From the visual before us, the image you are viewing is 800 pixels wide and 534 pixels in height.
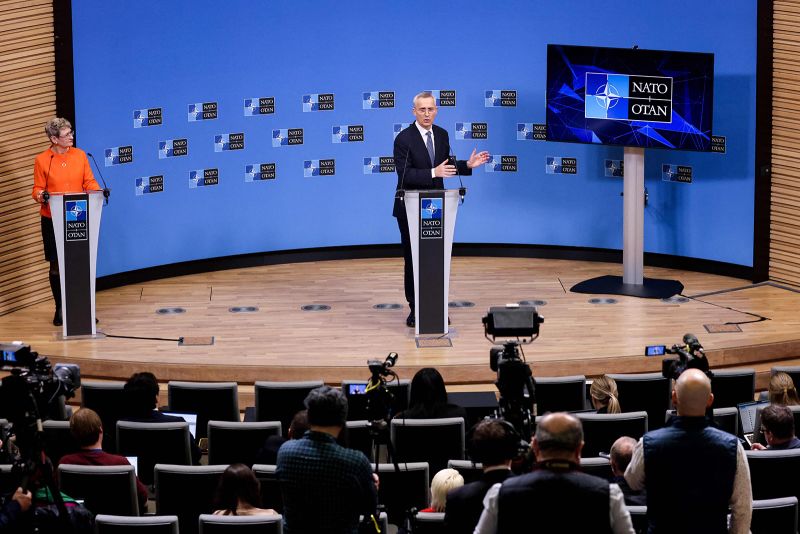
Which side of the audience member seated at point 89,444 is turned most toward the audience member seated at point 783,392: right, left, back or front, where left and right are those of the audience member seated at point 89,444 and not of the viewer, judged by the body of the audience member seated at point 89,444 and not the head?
right

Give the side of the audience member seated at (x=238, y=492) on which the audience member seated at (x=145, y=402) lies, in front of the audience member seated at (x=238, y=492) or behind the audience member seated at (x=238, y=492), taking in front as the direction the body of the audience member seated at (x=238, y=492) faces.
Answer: in front

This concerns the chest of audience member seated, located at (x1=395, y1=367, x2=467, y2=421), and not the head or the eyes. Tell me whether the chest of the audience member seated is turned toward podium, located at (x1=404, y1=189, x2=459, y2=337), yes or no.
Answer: yes

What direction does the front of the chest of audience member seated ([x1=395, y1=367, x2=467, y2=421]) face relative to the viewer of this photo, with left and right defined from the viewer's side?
facing away from the viewer

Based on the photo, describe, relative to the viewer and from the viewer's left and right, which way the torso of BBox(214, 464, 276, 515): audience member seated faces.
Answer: facing away from the viewer

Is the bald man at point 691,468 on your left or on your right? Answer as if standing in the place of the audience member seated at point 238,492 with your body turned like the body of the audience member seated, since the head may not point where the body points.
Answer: on your right

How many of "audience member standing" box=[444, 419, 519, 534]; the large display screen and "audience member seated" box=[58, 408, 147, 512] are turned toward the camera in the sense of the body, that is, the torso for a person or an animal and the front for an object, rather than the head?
1

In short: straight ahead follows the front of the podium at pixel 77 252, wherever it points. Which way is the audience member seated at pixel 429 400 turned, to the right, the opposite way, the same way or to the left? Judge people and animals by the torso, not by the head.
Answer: the opposite way

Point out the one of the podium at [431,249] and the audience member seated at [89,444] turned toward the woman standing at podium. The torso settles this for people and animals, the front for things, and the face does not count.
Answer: the audience member seated

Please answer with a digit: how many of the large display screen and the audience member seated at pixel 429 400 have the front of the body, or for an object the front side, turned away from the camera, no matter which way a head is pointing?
1

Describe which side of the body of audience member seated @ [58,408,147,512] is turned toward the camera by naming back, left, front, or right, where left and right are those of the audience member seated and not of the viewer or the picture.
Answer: back

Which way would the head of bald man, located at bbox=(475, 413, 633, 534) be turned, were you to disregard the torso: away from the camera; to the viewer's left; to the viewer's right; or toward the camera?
away from the camera

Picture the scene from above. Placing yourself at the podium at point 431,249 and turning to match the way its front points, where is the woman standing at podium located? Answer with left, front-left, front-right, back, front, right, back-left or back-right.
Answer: right

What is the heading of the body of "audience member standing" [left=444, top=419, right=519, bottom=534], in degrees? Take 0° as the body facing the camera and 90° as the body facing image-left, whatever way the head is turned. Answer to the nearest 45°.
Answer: approximately 180°

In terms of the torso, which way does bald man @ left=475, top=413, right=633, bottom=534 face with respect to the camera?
away from the camera

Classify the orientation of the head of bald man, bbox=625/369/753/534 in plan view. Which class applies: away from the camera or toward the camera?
away from the camera
